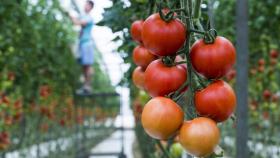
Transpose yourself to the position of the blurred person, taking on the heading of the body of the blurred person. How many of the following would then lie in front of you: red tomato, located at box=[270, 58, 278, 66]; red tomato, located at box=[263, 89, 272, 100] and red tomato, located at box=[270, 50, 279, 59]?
0

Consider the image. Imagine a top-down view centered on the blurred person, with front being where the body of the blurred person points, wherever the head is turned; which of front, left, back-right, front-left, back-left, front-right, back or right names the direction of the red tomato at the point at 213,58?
left

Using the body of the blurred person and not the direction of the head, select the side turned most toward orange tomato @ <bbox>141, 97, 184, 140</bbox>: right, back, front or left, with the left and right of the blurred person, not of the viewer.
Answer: left

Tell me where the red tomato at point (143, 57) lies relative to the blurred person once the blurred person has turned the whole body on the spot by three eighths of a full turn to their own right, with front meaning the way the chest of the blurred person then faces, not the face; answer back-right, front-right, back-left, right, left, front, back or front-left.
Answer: back-right

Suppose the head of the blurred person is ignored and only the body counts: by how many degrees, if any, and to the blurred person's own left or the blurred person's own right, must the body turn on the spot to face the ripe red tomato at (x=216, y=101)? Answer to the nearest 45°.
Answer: approximately 90° to the blurred person's own left

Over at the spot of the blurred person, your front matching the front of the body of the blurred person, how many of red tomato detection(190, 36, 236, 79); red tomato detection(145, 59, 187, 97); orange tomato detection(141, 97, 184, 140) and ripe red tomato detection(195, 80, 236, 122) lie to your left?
4

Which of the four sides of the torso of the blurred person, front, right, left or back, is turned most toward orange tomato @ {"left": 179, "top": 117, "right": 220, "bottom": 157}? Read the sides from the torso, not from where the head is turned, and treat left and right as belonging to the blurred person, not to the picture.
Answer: left

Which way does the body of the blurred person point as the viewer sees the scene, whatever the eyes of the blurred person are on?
to the viewer's left

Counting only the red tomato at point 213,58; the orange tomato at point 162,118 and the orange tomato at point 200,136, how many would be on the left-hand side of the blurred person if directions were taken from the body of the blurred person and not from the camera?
3

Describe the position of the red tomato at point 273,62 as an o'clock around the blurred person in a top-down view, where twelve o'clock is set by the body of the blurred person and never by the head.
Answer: The red tomato is roughly at 7 o'clock from the blurred person.

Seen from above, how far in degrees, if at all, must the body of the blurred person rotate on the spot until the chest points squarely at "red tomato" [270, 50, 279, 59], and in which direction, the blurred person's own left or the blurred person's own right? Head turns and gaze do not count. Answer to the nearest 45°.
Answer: approximately 135° to the blurred person's own left

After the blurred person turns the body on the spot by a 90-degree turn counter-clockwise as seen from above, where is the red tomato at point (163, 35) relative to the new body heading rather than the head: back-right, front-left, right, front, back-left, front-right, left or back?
front

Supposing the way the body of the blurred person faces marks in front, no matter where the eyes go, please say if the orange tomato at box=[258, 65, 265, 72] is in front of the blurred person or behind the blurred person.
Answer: behind
